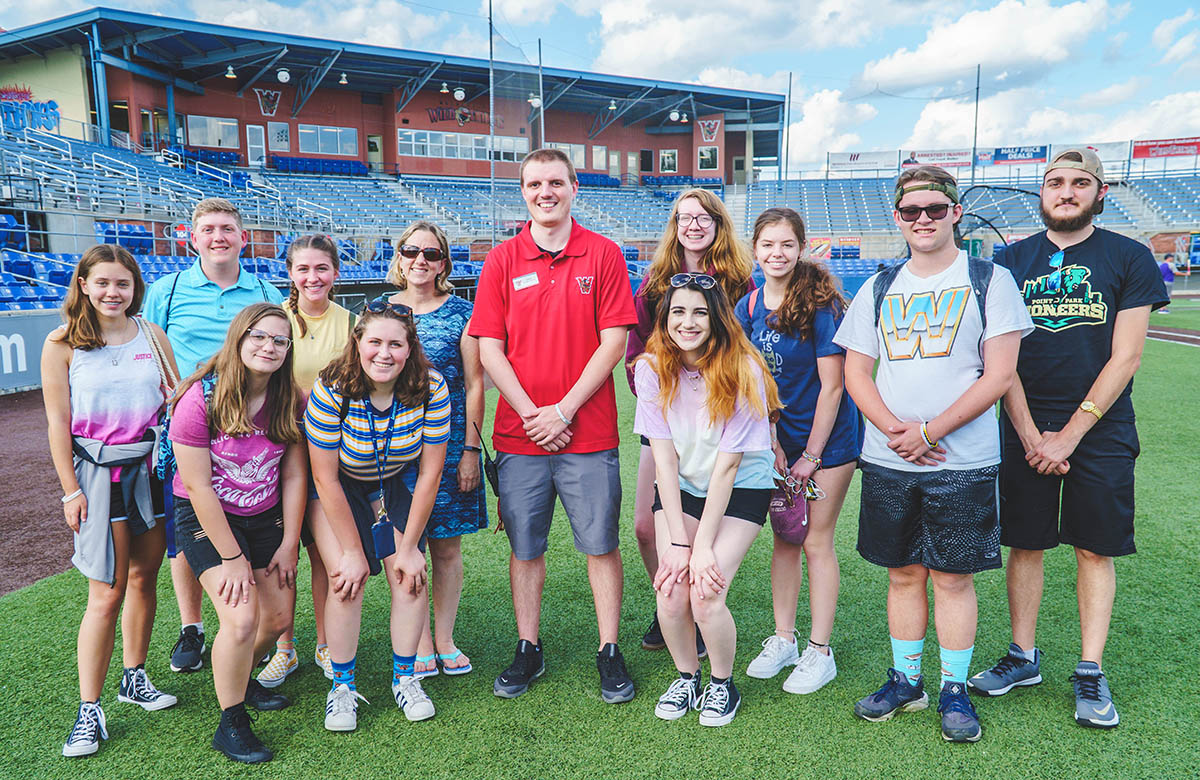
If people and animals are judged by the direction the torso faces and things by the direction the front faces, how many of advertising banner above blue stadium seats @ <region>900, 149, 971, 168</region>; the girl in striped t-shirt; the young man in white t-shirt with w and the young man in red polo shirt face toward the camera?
4

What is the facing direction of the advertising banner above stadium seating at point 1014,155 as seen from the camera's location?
facing the viewer

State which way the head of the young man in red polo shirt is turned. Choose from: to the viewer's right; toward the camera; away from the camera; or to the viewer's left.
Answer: toward the camera

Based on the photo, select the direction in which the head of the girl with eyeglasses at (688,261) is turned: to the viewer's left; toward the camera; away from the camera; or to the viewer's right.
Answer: toward the camera

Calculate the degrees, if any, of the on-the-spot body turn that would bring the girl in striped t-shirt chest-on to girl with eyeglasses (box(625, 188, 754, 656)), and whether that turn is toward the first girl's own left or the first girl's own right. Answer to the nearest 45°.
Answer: approximately 90° to the first girl's own left

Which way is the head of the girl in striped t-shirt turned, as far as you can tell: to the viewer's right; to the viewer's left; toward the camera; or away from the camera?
toward the camera

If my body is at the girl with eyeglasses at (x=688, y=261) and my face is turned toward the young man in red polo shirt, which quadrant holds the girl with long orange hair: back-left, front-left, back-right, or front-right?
front-left

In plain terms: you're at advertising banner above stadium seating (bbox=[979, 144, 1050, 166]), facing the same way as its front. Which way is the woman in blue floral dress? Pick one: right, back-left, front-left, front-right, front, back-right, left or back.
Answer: front

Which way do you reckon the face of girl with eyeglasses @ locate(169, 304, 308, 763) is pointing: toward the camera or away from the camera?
toward the camera

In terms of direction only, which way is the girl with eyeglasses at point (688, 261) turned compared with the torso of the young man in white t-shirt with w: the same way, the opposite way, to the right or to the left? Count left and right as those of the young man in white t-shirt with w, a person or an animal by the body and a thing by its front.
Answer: the same way

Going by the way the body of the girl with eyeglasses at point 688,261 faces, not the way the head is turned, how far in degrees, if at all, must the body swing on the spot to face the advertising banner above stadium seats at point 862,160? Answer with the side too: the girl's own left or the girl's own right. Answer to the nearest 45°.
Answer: approximately 180°

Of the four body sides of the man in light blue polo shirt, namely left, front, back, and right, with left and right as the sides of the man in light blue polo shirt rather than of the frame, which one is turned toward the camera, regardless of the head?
front

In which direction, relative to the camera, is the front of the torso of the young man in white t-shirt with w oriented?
toward the camera

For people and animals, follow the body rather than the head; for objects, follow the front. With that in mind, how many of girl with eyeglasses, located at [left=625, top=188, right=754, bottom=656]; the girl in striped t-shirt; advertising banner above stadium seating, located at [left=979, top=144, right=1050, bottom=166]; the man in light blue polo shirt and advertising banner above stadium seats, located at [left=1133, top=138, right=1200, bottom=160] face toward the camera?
5

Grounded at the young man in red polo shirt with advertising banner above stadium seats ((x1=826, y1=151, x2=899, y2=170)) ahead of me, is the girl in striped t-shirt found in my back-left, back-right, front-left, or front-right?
back-left

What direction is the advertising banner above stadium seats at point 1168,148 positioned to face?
toward the camera

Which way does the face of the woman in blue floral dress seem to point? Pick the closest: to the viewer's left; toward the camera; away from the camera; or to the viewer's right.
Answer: toward the camera

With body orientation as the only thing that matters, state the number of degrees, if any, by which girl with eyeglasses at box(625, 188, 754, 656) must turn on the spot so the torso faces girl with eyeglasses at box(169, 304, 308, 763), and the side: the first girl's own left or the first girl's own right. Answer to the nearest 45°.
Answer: approximately 45° to the first girl's own right

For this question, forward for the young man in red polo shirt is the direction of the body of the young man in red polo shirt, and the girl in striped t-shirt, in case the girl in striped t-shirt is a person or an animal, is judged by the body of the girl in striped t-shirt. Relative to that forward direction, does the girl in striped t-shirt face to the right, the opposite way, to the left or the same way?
the same way

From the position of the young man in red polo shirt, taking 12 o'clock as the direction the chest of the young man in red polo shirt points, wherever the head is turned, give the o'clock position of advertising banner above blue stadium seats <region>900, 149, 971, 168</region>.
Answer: The advertising banner above blue stadium seats is roughly at 7 o'clock from the young man in red polo shirt.

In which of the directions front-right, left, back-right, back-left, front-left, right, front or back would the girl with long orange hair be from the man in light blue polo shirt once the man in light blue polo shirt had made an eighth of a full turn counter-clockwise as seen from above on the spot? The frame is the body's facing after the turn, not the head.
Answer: front
